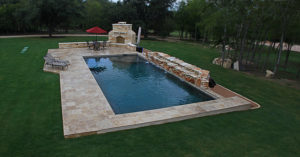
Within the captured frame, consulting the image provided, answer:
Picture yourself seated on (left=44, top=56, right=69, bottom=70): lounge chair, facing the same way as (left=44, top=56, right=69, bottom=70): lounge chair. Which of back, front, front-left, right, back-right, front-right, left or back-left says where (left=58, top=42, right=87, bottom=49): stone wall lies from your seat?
back-left

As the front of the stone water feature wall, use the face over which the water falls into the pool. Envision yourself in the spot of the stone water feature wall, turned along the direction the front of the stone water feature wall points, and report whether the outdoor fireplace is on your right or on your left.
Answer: on your right

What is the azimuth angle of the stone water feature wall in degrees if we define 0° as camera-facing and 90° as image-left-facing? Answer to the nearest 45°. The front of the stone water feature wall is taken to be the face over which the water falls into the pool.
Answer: approximately 45°

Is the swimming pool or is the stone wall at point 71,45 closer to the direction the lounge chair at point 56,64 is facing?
the swimming pool

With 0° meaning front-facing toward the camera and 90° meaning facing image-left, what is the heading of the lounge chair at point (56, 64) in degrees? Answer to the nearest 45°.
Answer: approximately 315°

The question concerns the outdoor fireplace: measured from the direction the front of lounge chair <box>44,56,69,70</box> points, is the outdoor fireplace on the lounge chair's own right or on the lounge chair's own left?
on the lounge chair's own left
